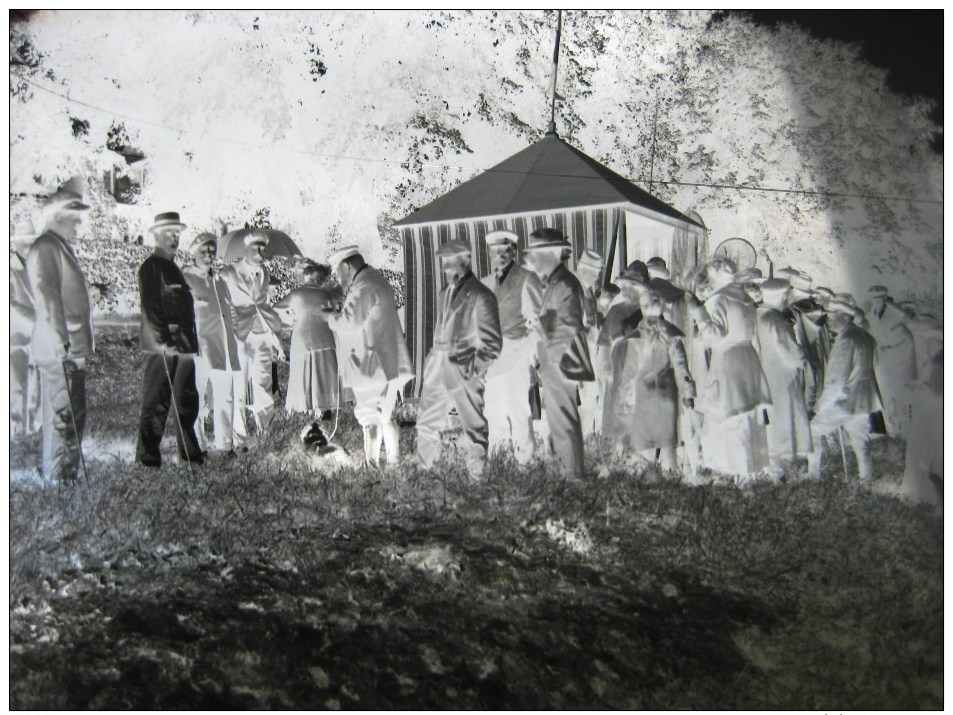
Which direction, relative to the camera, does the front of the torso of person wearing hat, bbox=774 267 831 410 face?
to the viewer's left

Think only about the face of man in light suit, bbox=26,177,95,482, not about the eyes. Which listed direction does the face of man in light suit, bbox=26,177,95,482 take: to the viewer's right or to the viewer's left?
to the viewer's right

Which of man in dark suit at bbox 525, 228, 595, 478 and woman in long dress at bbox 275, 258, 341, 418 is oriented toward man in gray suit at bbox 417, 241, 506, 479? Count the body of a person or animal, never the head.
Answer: man in dark suit at bbox 525, 228, 595, 478

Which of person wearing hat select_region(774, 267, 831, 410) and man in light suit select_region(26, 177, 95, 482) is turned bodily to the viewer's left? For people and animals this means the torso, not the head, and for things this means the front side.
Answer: the person wearing hat

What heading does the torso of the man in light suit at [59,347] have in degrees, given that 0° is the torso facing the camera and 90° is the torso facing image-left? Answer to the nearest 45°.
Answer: approximately 270°

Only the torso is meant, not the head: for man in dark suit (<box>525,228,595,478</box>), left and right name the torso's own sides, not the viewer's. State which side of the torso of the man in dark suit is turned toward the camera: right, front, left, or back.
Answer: left

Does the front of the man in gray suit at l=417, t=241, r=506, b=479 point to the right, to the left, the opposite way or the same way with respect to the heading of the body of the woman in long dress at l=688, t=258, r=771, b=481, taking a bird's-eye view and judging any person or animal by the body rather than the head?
to the left

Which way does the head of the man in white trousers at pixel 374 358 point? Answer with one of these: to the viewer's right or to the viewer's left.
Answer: to the viewer's left

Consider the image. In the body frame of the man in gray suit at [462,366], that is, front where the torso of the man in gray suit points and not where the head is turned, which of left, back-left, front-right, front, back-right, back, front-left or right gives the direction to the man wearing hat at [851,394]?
back-left

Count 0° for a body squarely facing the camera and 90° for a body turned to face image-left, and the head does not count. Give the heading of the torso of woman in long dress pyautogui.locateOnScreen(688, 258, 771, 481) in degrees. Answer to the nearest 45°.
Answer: approximately 135°

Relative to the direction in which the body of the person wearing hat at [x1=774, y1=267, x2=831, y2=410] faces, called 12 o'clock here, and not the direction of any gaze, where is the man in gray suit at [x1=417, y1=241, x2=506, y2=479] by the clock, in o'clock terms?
The man in gray suit is roughly at 11 o'clock from the person wearing hat.
